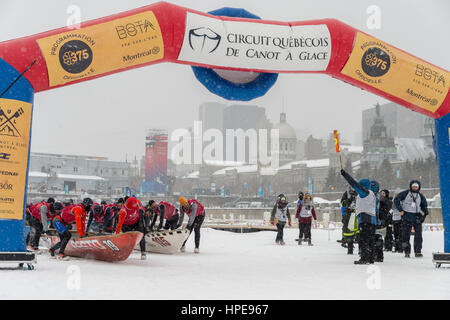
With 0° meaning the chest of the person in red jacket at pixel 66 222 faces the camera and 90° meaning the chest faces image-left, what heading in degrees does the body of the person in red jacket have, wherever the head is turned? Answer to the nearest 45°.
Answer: approximately 270°

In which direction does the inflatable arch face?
toward the camera

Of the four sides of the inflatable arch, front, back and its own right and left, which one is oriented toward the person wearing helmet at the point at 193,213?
back

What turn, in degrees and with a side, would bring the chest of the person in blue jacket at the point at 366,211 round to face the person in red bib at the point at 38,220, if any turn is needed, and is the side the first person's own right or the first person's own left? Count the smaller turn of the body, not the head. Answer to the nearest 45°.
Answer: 0° — they already face them

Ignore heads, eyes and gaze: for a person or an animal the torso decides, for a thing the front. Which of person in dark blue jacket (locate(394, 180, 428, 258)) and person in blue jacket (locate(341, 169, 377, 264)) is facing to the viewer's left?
the person in blue jacket

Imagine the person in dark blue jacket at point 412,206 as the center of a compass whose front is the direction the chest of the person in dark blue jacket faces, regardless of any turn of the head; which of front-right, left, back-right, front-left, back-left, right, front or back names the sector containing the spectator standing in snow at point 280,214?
back-right

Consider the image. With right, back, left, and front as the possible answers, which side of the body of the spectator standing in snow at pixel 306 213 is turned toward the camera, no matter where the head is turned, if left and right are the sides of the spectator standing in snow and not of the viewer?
front

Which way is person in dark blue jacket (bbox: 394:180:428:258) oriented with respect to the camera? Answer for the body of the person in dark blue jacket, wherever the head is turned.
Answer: toward the camera
